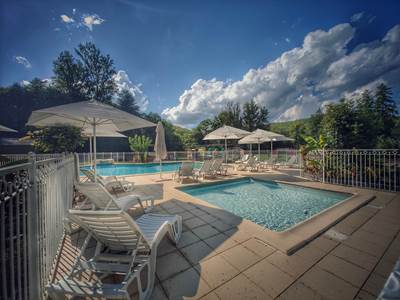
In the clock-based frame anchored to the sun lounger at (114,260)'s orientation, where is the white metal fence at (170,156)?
The white metal fence is roughly at 11 o'clock from the sun lounger.

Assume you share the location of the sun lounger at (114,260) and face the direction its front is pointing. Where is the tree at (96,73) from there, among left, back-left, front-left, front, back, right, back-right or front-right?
front-left

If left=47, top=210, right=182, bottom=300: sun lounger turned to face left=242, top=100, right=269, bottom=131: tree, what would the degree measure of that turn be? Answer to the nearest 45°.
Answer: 0° — it already faces it

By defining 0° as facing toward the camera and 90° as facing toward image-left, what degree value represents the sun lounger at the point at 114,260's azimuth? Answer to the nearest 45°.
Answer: approximately 225°

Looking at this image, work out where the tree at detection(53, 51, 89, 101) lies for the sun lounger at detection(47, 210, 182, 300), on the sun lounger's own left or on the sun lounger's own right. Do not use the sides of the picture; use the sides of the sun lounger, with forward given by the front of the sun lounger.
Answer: on the sun lounger's own left

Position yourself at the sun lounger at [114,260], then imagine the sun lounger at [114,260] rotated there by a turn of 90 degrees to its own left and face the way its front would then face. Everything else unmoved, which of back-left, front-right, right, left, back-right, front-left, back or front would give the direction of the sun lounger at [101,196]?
front-right

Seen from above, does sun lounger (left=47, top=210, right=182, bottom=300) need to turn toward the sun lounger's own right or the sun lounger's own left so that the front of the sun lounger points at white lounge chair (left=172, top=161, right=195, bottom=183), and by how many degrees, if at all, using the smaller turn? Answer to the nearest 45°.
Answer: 0° — it already faces it

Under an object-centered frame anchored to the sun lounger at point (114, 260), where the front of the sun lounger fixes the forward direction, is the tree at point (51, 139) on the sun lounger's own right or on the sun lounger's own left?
on the sun lounger's own left

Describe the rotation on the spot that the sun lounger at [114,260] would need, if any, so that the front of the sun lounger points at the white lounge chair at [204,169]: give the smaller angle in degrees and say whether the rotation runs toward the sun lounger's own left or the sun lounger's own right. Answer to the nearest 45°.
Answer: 0° — it already faces it

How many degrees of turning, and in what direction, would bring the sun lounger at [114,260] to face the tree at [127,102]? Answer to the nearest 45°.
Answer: approximately 45° to its left
